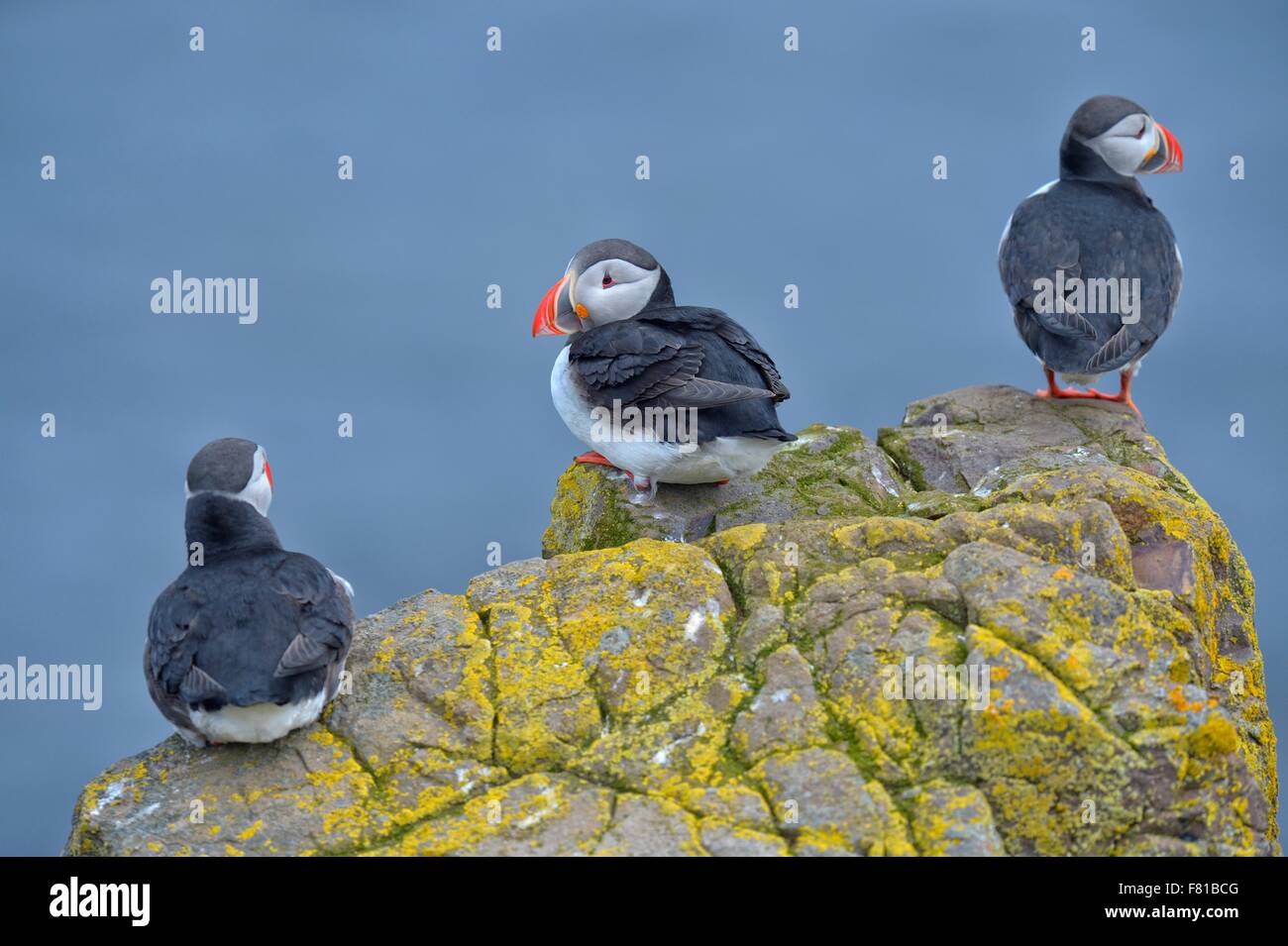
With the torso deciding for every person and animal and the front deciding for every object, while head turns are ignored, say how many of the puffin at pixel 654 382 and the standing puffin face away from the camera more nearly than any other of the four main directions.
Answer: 1

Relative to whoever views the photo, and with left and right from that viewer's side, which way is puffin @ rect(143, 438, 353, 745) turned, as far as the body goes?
facing away from the viewer

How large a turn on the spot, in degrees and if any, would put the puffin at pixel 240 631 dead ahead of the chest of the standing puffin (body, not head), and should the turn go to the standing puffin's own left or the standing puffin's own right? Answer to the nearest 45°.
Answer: approximately 135° to the standing puffin's own left

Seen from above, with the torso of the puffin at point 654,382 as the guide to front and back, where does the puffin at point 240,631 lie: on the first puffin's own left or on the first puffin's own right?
on the first puffin's own left

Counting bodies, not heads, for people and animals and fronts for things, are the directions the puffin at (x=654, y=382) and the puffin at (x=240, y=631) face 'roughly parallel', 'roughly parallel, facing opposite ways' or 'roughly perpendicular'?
roughly perpendicular

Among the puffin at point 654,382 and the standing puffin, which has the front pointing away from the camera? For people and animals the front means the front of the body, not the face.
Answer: the standing puffin

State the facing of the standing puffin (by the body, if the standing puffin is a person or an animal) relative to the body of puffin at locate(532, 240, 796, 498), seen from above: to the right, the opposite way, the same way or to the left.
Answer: to the right

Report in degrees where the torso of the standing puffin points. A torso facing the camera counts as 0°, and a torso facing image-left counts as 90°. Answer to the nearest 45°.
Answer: approximately 180°

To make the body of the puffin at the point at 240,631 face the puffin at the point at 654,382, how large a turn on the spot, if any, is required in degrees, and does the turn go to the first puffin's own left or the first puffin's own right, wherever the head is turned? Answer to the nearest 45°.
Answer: approximately 45° to the first puffin's own right

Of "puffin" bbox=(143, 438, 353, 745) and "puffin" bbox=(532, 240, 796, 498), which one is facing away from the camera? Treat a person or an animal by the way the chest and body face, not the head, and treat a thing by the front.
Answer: "puffin" bbox=(143, 438, 353, 745)

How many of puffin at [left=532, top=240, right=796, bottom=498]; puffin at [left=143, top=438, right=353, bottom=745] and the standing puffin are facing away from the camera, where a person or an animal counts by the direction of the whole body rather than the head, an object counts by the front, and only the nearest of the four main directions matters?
2

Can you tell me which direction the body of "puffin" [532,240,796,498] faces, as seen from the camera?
to the viewer's left
